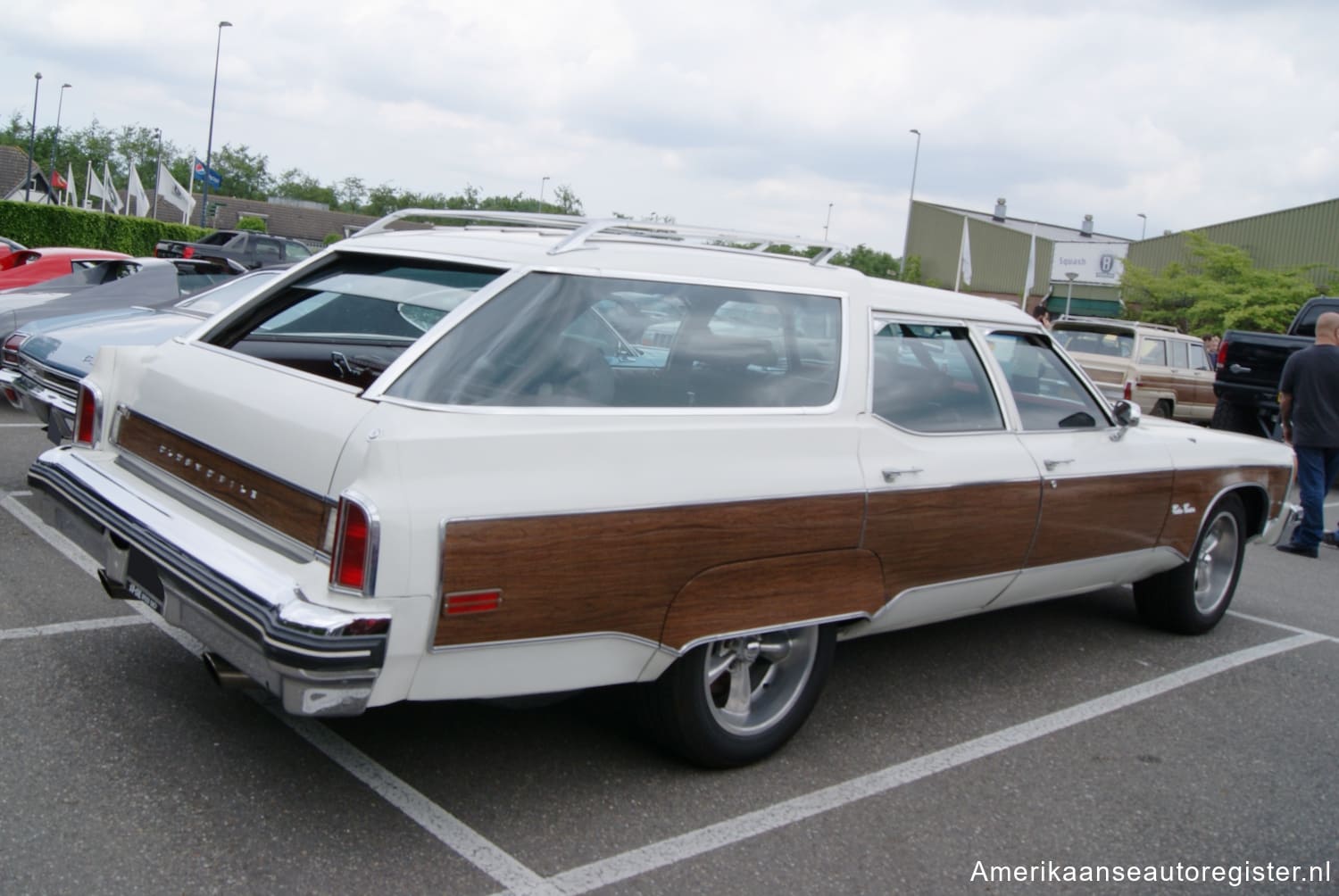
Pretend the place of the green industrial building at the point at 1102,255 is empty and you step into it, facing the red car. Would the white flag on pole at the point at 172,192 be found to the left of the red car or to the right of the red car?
right

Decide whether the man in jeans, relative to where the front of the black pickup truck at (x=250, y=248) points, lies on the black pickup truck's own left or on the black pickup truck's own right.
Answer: on the black pickup truck's own right

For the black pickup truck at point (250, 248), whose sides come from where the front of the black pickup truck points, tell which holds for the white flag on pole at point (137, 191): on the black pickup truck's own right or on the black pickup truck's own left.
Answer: on the black pickup truck's own left

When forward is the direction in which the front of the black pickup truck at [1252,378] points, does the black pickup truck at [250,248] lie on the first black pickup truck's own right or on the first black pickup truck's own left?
on the first black pickup truck's own left

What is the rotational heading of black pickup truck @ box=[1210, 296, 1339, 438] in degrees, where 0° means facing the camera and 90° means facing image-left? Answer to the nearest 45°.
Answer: approximately 225°

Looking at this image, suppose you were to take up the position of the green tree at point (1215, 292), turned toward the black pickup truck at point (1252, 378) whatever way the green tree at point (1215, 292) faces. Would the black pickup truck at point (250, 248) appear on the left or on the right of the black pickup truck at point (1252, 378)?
right

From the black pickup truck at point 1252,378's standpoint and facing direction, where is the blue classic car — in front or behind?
behind

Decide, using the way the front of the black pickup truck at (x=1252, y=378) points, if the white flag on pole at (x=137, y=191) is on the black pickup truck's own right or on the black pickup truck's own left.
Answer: on the black pickup truck's own left

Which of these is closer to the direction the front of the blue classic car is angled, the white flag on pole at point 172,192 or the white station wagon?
the white flag on pole

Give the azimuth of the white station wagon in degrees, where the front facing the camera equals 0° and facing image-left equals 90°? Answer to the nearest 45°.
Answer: approximately 225°

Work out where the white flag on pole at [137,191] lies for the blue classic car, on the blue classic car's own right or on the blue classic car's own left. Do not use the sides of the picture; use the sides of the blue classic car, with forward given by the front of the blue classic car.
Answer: on the blue classic car's own left

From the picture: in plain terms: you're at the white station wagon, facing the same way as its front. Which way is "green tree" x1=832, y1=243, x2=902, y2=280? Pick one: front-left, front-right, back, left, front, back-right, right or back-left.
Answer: front-left

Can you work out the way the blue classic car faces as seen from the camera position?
facing away from the viewer and to the right of the viewer

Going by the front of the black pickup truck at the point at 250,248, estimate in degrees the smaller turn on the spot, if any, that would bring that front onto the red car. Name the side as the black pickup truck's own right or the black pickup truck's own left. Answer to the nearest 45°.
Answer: approximately 135° to the black pickup truck's own right
